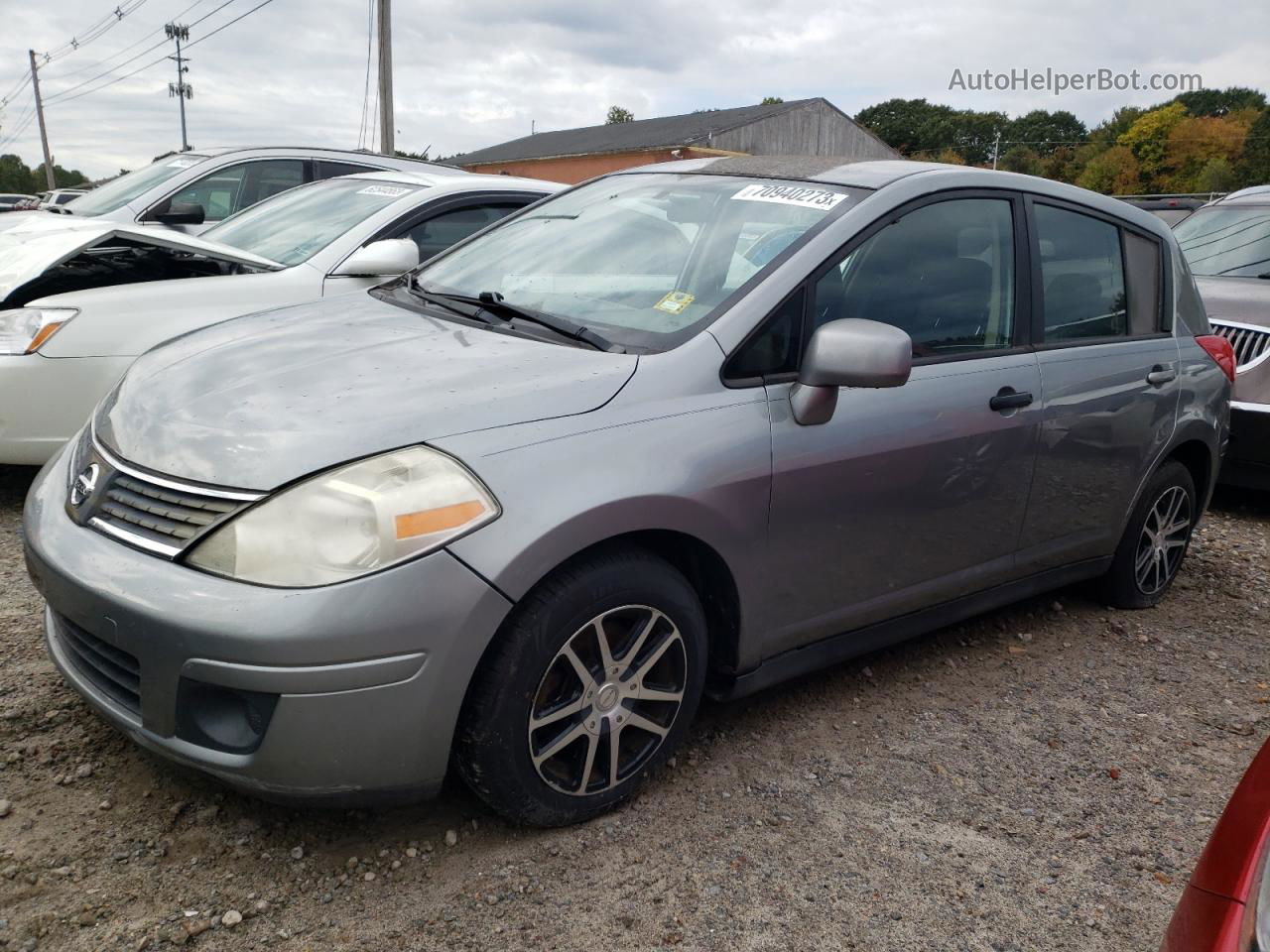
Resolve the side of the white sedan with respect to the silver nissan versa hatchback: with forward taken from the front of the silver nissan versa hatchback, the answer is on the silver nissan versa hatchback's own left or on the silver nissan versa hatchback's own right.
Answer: on the silver nissan versa hatchback's own right

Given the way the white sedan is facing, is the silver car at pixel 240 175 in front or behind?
behind

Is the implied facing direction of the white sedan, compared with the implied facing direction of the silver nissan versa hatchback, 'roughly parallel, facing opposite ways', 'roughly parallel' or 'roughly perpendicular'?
roughly parallel

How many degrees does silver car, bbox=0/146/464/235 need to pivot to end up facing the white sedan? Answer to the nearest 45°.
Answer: approximately 45° to its left

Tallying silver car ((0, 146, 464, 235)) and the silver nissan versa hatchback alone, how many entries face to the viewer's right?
0

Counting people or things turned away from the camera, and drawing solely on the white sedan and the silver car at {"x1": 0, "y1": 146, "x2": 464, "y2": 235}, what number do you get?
0

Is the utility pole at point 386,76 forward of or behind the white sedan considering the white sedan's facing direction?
behind

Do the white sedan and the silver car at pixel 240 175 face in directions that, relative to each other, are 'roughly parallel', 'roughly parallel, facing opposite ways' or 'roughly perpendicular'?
roughly parallel

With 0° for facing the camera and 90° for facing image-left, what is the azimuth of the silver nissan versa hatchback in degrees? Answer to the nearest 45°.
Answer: approximately 45°

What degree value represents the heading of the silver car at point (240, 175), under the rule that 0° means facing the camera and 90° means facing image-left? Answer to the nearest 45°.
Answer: approximately 45°

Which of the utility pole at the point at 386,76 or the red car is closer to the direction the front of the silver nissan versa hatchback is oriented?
the red car

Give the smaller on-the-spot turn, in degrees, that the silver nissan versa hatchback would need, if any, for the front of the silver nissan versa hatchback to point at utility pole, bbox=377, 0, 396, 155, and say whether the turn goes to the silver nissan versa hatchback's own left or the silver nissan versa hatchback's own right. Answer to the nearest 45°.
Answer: approximately 135° to the silver nissan versa hatchback's own right

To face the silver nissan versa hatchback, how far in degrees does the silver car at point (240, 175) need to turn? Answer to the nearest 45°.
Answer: approximately 45° to its left

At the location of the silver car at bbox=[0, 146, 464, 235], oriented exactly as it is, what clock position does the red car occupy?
The red car is roughly at 10 o'clock from the silver car.

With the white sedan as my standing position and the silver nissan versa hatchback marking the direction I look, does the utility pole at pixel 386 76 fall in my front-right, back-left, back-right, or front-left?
back-left

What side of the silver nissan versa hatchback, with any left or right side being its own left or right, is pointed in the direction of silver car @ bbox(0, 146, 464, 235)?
right

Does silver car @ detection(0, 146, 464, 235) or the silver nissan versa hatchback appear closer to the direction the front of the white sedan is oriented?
the silver nissan versa hatchback

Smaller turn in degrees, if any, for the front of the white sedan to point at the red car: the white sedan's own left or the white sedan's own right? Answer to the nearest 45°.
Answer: approximately 45° to the white sedan's own left
